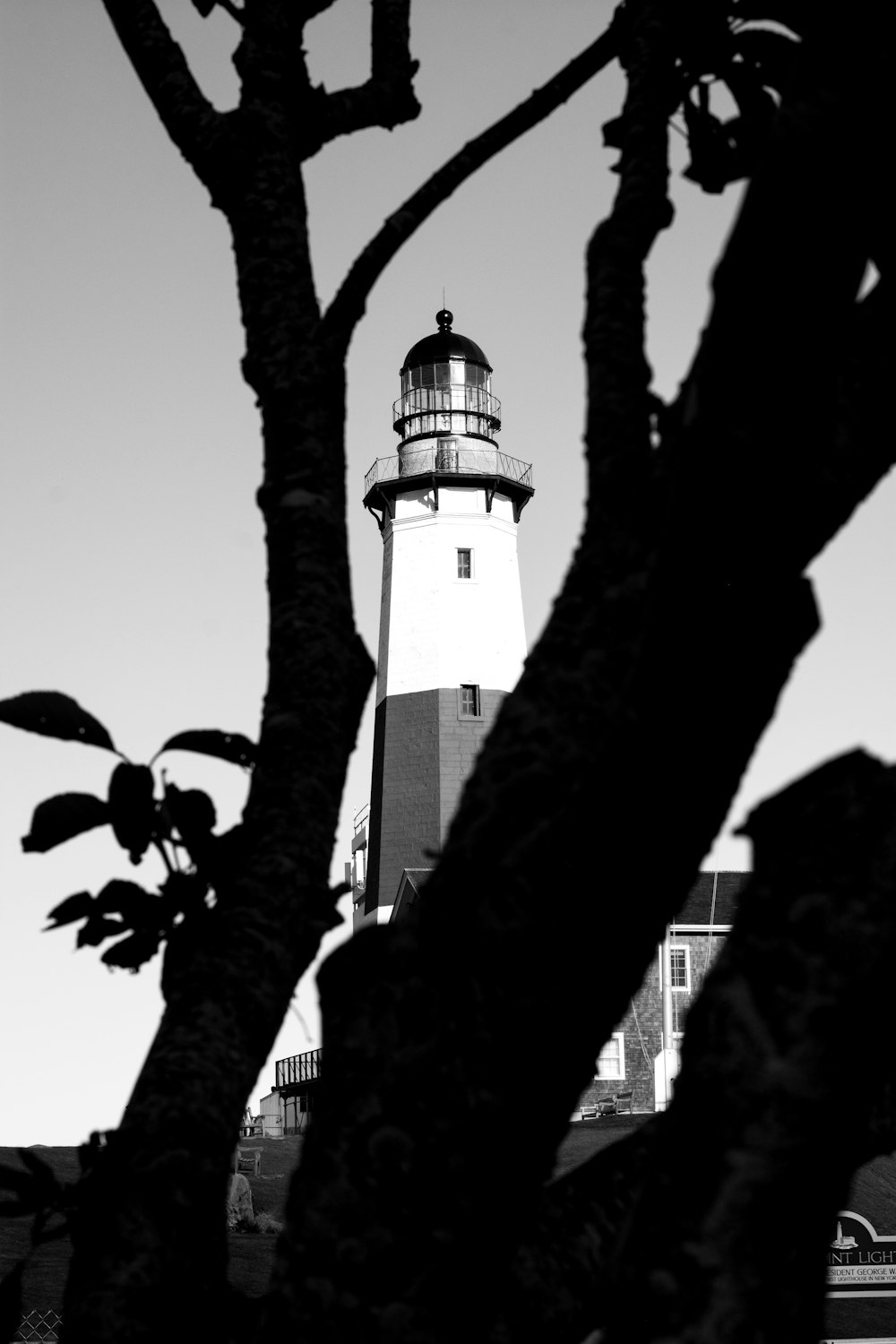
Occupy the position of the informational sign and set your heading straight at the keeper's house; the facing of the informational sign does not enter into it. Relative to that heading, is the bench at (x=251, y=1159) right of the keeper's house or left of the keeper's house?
left

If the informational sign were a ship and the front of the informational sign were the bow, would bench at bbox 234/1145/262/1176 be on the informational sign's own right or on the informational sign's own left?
on the informational sign's own right

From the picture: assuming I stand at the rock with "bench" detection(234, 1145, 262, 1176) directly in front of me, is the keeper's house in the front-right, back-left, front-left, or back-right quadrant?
front-right

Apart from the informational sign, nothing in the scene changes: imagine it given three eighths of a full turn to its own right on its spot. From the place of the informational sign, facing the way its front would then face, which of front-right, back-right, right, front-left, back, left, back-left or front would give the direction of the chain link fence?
left

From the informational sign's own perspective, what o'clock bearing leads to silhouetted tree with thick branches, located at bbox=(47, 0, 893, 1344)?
The silhouetted tree with thick branches is roughly at 12 o'clock from the informational sign.

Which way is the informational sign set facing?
toward the camera

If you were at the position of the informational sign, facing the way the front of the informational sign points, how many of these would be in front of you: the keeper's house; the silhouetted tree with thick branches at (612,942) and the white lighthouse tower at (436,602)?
1

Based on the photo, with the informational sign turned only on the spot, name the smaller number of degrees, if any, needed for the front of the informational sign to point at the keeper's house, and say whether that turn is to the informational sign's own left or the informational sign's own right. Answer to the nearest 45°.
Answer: approximately 180°

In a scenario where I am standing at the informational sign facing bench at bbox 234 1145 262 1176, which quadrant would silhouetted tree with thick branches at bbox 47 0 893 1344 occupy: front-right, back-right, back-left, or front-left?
back-left
